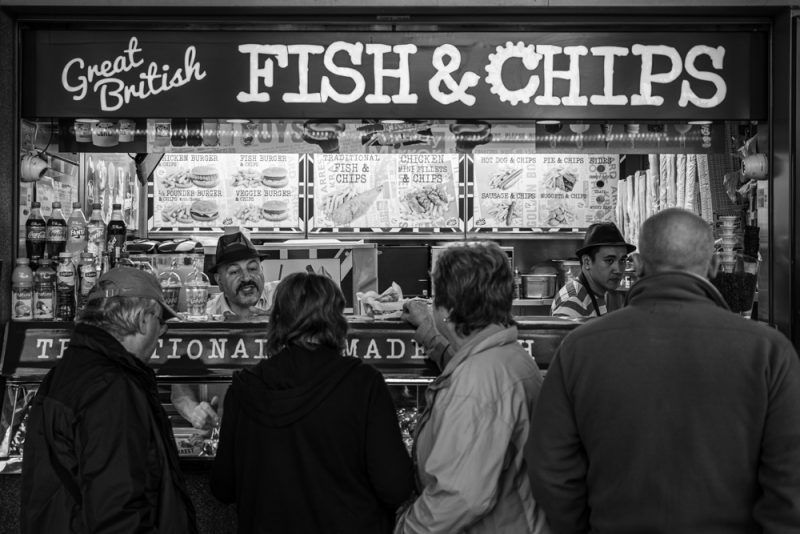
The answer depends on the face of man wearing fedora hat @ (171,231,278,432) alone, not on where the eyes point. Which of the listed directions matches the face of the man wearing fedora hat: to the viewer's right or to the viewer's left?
to the viewer's right

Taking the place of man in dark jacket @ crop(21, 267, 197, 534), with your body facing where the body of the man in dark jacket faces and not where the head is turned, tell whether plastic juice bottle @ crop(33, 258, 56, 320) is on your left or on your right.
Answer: on your left

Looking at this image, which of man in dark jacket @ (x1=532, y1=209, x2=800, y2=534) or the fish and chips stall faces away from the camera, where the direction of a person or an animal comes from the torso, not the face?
the man in dark jacket

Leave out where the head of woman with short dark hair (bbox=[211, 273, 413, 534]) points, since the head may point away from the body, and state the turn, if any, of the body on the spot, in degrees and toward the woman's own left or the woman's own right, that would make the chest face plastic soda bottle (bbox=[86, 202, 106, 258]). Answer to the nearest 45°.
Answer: approximately 45° to the woman's own left

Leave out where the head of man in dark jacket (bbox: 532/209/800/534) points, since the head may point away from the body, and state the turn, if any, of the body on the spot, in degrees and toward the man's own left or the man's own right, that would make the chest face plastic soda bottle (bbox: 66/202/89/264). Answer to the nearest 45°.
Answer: approximately 90° to the man's own left

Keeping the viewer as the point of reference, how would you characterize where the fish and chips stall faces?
facing the viewer

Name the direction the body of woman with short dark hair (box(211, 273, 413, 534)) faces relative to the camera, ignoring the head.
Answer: away from the camera

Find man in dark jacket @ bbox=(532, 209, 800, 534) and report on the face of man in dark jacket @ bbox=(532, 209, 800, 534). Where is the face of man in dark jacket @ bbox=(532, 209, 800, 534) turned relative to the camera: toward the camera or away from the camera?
away from the camera

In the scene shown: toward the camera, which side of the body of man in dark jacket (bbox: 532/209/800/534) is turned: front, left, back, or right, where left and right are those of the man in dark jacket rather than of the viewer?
back

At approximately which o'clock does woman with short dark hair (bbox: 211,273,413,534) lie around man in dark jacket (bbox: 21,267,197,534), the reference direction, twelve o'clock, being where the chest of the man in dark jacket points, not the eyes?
The woman with short dark hair is roughly at 2 o'clock from the man in dark jacket.

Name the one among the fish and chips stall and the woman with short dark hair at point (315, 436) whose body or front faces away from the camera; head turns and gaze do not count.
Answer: the woman with short dark hair

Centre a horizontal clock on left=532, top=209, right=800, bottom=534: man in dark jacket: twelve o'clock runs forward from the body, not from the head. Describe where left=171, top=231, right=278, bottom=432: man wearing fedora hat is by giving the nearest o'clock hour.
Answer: The man wearing fedora hat is roughly at 10 o'clock from the man in dark jacket.

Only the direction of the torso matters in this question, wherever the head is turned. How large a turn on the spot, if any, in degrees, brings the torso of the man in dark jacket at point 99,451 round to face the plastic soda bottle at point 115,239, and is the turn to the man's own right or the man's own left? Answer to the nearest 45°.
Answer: approximately 45° to the man's own left
